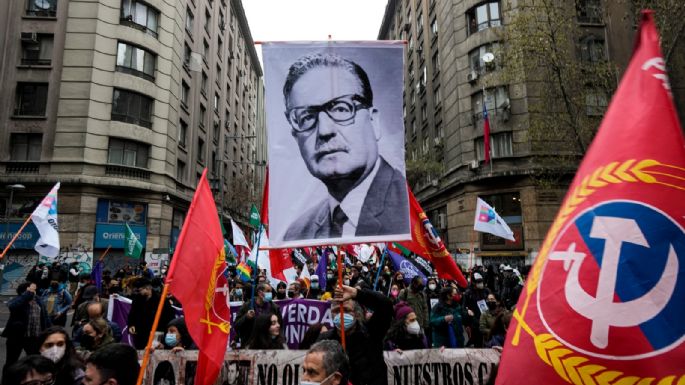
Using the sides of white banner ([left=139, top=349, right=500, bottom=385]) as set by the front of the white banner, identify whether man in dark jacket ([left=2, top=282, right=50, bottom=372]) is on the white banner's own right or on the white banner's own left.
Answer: on the white banner's own right

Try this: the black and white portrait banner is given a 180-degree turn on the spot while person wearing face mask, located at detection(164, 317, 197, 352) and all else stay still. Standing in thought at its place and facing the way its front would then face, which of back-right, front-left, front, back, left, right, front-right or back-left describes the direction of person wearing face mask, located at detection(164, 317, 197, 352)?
front-left

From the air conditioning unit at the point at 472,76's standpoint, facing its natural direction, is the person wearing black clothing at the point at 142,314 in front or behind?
in front

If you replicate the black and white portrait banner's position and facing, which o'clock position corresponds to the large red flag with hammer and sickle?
The large red flag with hammer and sickle is roughly at 11 o'clock from the black and white portrait banner.

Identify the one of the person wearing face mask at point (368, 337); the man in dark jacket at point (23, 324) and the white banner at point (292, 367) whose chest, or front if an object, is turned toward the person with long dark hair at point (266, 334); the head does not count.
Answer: the man in dark jacket

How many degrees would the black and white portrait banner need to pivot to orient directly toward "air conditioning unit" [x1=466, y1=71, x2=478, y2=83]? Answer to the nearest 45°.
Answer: approximately 180°

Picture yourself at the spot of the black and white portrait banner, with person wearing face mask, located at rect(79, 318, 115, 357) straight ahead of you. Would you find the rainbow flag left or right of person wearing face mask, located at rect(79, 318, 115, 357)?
right

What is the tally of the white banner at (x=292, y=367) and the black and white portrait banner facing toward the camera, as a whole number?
2
